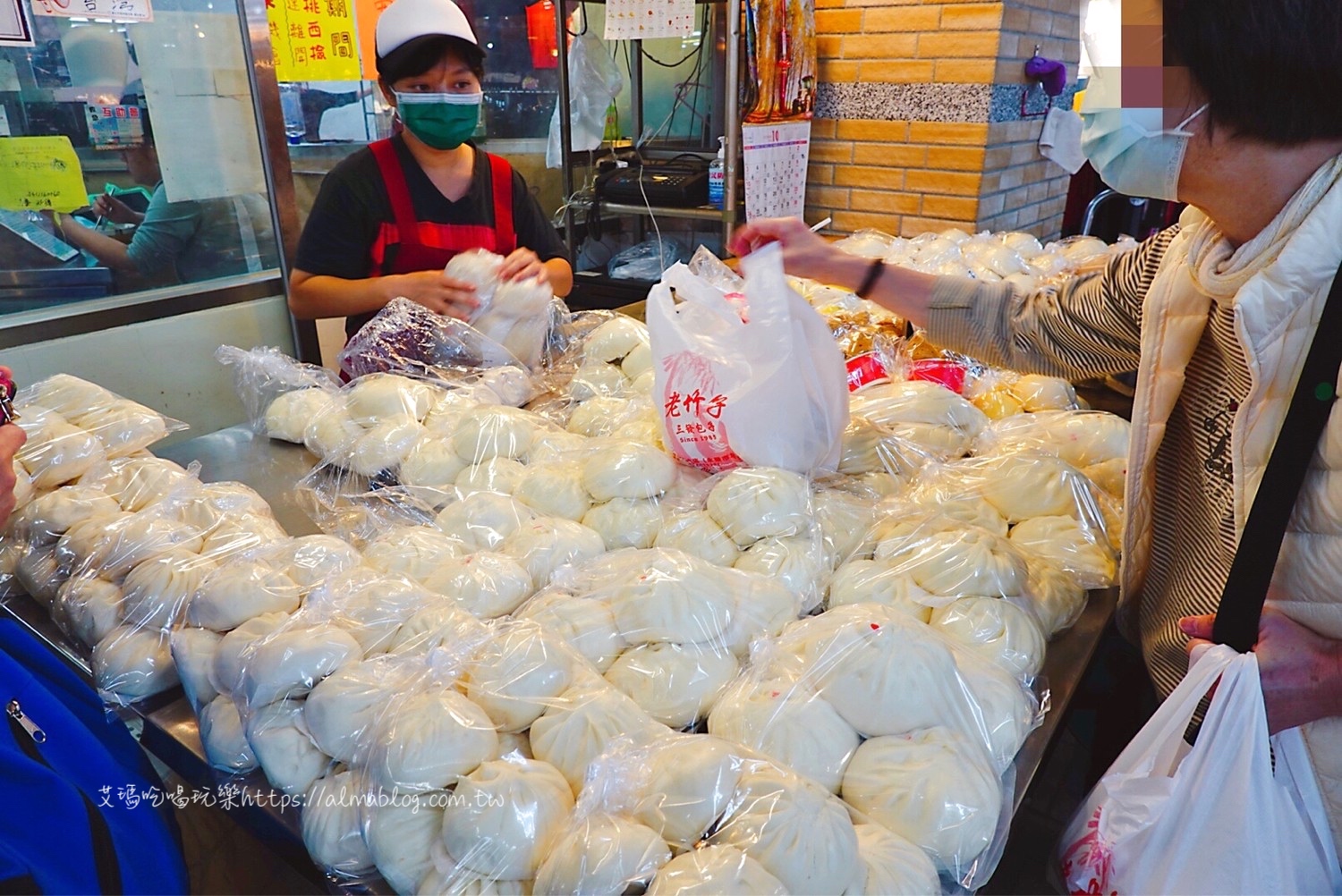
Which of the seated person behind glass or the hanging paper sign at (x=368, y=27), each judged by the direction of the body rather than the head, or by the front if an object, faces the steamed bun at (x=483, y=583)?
the hanging paper sign

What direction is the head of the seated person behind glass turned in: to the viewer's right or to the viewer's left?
to the viewer's left

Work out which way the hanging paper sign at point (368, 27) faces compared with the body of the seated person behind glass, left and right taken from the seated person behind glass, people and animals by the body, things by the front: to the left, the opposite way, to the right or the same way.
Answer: to the left

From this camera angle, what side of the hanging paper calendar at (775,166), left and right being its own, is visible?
front

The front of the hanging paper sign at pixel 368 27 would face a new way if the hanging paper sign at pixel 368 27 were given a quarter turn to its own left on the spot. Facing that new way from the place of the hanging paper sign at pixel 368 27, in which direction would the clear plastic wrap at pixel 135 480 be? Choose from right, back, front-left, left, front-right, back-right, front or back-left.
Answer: right

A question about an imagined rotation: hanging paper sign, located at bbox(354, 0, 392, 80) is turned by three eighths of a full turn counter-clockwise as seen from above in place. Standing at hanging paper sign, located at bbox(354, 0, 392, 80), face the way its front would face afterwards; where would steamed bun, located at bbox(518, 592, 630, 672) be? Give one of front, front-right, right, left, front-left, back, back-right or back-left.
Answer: back-right

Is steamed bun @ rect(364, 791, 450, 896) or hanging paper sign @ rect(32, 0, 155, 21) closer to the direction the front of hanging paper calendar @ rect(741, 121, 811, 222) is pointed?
the steamed bun

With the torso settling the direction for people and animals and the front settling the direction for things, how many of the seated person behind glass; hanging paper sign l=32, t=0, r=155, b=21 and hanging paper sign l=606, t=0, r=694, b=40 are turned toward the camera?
2

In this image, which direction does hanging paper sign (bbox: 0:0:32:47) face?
toward the camera

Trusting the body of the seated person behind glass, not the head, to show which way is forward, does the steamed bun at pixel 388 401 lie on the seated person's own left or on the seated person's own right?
on the seated person's own left

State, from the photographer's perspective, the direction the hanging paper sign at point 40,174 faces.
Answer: facing the viewer

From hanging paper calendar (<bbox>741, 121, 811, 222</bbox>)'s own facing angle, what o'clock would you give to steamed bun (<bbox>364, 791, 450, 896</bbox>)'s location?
The steamed bun is roughly at 12 o'clock from the hanging paper calendar.

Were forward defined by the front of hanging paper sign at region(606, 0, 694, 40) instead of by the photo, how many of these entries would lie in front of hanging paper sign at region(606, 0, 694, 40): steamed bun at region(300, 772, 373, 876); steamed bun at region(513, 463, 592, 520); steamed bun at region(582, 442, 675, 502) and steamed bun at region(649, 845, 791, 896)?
4

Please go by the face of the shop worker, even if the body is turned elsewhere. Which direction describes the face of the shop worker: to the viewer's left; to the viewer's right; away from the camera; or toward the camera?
toward the camera

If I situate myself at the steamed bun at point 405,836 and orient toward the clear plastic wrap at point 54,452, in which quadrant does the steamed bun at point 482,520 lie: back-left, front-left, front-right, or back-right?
front-right

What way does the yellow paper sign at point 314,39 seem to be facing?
toward the camera
